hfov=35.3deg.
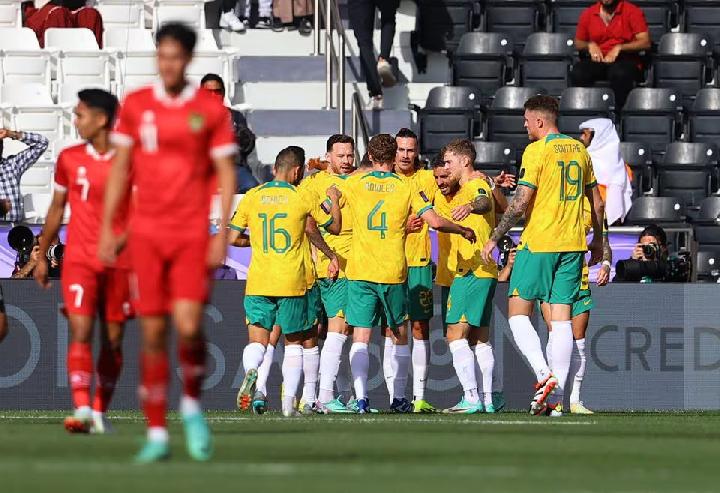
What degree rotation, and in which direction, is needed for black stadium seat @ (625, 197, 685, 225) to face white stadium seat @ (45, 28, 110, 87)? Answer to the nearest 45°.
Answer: approximately 90° to its right

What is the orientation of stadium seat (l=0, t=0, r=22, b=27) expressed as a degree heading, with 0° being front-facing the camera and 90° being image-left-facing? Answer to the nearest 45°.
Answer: approximately 0°

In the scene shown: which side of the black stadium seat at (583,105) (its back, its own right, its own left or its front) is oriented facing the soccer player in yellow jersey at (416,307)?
front

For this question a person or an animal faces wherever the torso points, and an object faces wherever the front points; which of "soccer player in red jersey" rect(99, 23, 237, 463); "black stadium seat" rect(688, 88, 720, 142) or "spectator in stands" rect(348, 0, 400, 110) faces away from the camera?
the spectator in stands

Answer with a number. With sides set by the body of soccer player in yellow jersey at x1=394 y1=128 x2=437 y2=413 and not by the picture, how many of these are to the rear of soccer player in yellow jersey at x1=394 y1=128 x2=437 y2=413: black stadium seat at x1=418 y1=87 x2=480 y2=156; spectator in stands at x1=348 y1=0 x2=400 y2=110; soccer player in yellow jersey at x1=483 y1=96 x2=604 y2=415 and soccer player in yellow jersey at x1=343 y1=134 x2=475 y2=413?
2

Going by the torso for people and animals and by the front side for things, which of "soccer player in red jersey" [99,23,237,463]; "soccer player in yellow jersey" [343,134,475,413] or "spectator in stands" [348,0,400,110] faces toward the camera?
the soccer player in red jersey

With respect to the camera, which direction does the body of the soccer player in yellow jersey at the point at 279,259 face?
away from the camera

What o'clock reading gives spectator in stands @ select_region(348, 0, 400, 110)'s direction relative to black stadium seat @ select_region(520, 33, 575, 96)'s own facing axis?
The spectator in stands is roughly at 2 o'clock from the black stadium seat.

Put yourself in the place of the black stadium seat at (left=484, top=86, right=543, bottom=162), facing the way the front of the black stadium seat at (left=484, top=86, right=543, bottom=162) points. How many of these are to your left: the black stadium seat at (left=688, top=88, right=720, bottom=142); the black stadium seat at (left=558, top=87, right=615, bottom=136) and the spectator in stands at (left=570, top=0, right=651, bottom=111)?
3

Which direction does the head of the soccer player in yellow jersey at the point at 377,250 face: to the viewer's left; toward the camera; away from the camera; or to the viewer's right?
away from the camera

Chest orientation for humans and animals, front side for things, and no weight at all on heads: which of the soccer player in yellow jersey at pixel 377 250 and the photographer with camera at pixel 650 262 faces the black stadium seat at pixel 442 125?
the soccer player in yellow jersey

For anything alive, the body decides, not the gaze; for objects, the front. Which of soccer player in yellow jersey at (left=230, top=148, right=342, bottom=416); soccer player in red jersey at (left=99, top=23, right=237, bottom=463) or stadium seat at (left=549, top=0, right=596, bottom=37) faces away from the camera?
the soccer player in yellow jersey

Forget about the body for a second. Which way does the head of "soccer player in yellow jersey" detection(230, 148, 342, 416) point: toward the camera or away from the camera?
away from the camera
